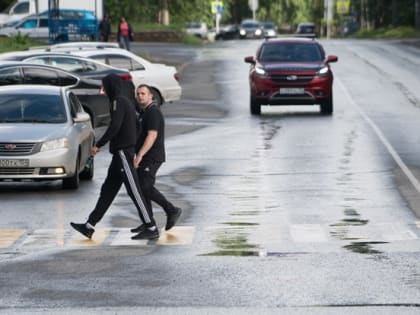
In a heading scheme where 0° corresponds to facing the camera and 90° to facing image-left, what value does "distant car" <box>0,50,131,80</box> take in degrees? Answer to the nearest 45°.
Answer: approximately 90°

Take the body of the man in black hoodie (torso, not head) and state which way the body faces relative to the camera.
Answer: to the viewer's left

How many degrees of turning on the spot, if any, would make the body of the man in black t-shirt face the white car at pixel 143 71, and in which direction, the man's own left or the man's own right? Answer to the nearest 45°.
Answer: approximately 90° to the man's own right

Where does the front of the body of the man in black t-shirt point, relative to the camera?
to the viewer's left

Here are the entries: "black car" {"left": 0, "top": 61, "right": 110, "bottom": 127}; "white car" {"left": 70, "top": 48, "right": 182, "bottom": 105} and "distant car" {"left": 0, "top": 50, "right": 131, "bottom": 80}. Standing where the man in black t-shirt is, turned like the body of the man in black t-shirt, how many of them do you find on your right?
3
